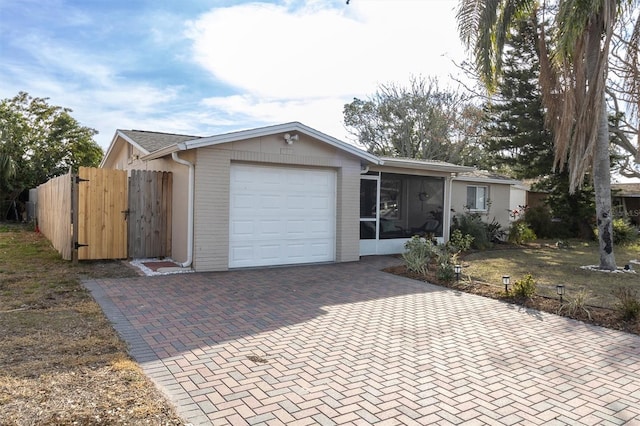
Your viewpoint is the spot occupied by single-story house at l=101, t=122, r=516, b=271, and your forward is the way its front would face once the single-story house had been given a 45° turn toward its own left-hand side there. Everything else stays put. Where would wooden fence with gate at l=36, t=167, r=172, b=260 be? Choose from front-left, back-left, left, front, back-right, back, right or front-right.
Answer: back

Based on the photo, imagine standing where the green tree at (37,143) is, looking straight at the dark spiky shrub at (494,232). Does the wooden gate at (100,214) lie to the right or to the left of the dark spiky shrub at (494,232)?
right

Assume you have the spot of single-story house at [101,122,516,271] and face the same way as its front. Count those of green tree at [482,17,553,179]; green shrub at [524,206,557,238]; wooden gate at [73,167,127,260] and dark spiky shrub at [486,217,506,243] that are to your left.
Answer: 3

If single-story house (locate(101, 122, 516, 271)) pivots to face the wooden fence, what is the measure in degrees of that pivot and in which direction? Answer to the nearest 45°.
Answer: approximately 135° to its right

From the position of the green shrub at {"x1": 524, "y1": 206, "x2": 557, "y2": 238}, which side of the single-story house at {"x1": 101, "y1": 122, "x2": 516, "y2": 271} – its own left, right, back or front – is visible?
left

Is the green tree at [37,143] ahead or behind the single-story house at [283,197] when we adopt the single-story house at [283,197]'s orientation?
behind

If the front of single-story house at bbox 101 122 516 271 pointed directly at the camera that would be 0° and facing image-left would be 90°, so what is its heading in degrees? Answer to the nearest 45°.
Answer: approximately 315°

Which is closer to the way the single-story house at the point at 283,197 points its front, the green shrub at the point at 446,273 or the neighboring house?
the green shrub

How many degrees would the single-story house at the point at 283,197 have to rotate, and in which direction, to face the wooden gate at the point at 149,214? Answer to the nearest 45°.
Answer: approximately 135° to its right

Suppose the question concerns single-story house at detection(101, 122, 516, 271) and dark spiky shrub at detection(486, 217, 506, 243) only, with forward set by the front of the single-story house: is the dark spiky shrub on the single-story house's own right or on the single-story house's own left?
on the single-story house's own left

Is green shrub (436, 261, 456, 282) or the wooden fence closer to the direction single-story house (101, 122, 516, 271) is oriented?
the green shrub

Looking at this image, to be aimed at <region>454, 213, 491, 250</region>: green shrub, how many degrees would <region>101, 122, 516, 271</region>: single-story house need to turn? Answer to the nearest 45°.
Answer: approximately 90° to its left

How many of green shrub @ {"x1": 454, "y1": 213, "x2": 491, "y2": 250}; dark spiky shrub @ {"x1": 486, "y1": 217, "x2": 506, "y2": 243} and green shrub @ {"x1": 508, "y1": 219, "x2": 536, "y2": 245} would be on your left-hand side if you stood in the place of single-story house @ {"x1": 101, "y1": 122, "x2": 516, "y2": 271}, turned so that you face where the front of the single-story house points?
3
